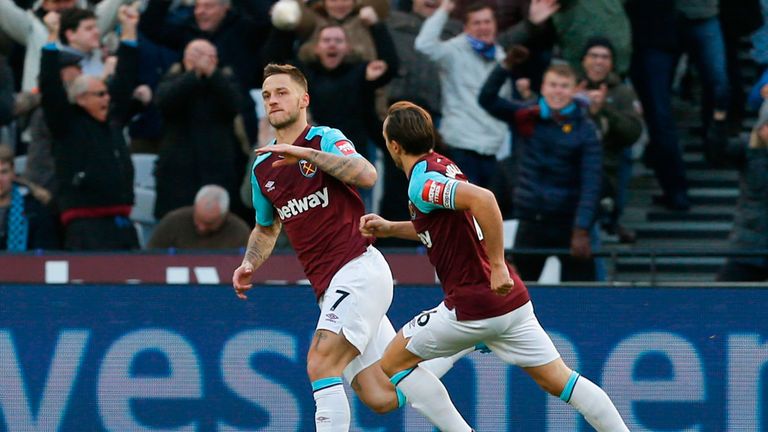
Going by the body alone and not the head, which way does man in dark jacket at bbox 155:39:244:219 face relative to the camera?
toward the camera

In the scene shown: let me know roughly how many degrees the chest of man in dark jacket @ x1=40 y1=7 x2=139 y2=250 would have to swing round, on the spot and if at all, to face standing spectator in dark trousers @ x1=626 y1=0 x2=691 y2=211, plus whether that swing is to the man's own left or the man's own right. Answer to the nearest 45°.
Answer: approximately 45° to the man's own left

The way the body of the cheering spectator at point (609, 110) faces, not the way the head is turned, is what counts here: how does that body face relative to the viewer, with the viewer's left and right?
facing the viewer and to the left of the viewer

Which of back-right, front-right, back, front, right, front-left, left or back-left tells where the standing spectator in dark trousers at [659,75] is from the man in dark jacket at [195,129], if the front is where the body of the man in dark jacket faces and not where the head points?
left

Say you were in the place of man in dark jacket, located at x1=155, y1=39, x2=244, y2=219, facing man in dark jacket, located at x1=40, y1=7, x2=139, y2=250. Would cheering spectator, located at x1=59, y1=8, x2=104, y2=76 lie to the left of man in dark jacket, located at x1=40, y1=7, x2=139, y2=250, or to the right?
right

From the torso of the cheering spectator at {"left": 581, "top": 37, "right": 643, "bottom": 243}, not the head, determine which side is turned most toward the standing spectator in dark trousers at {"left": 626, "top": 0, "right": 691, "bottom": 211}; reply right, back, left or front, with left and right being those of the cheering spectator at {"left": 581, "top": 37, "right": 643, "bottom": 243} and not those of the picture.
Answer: back

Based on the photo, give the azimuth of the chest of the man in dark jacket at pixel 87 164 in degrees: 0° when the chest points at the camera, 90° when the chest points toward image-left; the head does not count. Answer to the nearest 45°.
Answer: approximately 315°

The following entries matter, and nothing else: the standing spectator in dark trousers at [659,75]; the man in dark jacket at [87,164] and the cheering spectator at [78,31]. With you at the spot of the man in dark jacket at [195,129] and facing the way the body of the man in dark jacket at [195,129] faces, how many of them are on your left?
1

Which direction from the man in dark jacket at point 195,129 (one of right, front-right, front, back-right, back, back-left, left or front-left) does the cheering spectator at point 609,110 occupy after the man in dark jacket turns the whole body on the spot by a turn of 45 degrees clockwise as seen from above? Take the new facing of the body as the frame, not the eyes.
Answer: back-left

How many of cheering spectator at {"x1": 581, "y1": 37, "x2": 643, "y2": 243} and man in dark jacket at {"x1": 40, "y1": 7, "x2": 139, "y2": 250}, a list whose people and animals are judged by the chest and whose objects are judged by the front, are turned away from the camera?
0
